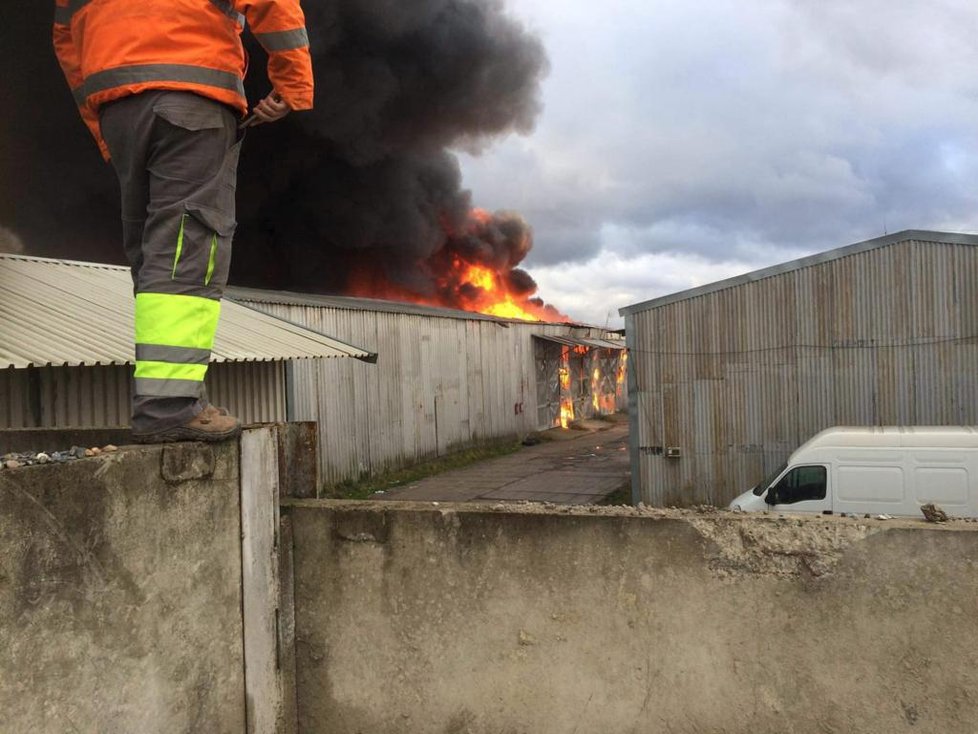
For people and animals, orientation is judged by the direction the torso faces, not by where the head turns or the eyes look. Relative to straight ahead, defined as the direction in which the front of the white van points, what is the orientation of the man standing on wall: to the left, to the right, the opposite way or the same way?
to the right

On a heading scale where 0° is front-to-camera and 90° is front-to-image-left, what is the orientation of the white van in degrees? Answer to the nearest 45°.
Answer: approximately 90°

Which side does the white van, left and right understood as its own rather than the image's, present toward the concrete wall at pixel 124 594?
left

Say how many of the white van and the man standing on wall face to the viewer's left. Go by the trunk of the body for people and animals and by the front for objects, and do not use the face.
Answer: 1

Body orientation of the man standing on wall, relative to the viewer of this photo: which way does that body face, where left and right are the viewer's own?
facing away from the viewer and to the right of the viewer

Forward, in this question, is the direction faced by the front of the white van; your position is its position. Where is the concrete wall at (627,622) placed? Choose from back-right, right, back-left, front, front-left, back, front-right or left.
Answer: left

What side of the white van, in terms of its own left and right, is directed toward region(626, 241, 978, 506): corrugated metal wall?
right

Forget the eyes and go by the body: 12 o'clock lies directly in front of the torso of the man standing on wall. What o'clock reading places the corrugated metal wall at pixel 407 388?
The corrugated metal wall is roughly at 11 o'clock from the man standing on wall.

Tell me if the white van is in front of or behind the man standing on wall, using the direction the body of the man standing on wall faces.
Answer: in front

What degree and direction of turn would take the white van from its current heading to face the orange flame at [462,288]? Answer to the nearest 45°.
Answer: approximately 45° to its right
